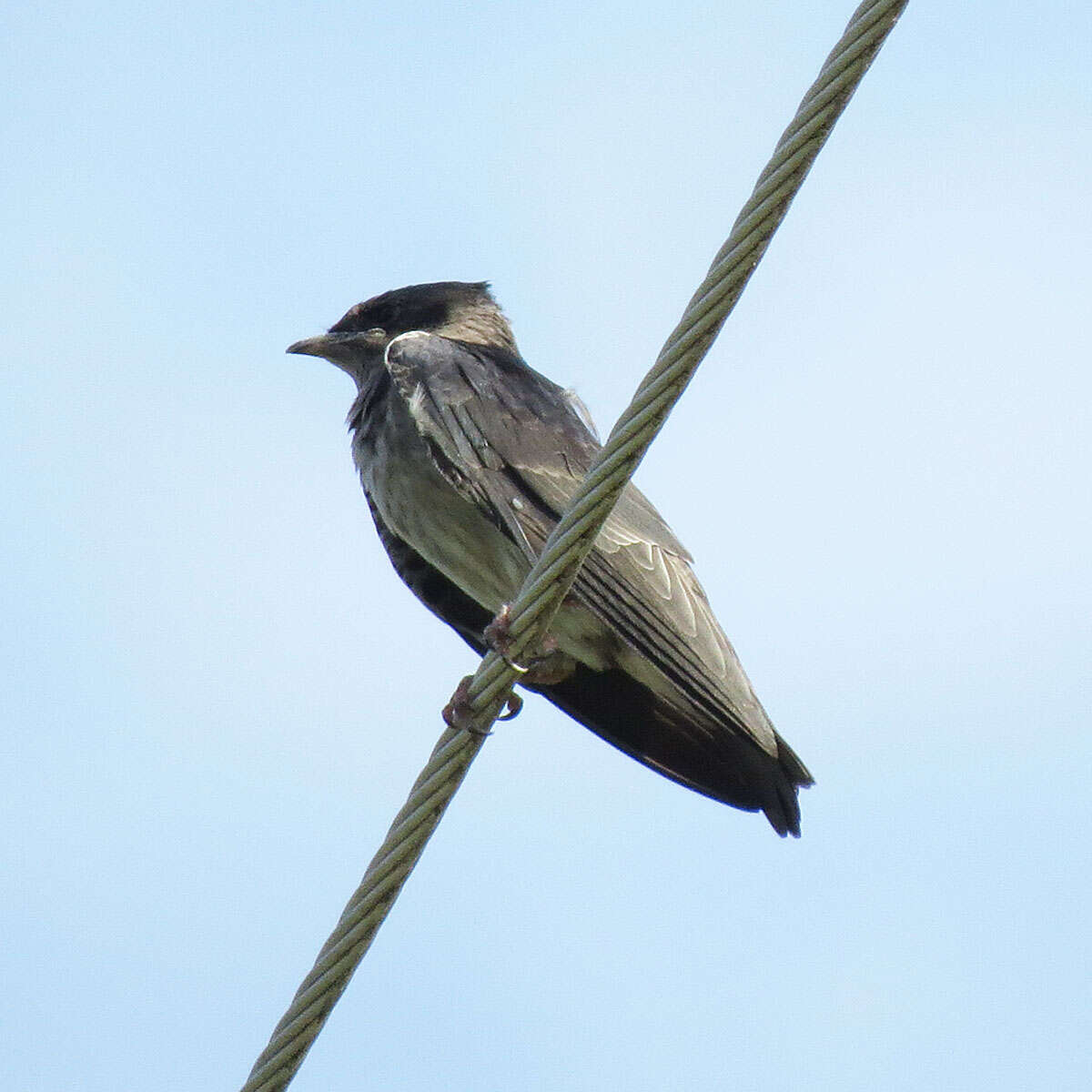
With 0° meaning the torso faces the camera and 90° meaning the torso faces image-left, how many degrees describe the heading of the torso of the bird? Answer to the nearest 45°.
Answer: approximately 90°
